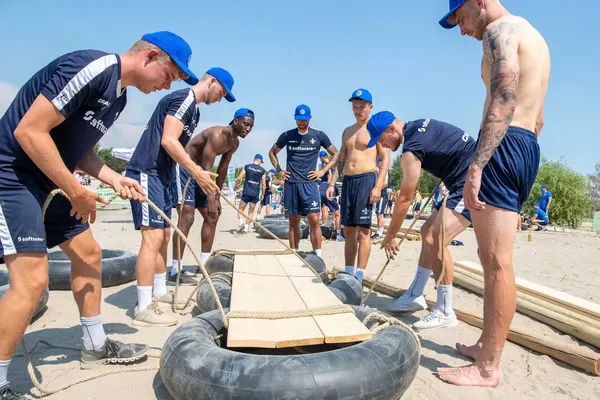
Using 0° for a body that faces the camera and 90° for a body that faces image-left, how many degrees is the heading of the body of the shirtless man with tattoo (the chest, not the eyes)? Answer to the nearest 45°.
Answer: approximately 90°

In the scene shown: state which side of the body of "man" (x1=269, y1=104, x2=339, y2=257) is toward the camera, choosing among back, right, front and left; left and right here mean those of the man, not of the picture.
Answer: front

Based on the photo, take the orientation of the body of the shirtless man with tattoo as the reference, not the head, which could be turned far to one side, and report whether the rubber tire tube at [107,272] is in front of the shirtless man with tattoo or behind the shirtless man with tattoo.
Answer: in front

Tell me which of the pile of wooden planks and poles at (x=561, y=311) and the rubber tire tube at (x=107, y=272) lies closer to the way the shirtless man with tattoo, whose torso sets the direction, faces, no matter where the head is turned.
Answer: the rubber tire tube

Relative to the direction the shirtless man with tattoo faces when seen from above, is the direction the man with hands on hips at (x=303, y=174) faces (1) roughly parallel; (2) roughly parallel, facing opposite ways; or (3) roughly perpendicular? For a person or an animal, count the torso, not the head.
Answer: roughly perpendicular

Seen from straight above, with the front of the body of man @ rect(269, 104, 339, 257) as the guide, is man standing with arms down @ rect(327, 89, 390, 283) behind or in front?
in front

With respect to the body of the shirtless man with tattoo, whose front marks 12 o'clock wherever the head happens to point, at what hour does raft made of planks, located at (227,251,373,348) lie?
The raft made of planks is roughly at 12 o'clock from the shirtless man with tattoo.

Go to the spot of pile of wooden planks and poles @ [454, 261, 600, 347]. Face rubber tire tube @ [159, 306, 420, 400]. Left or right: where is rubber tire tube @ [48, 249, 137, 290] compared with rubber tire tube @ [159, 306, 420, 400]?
right

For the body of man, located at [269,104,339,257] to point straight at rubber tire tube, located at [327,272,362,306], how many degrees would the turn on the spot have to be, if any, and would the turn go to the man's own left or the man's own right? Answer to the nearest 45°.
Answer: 0° — they already face it

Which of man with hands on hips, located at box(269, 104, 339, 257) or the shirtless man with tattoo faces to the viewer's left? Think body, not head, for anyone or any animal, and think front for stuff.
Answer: the shirtless man with tattoo

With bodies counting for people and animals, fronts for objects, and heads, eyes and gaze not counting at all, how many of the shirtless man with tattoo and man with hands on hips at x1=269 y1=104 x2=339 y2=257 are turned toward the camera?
1

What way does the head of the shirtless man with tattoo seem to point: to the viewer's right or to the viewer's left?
to the viewer's left

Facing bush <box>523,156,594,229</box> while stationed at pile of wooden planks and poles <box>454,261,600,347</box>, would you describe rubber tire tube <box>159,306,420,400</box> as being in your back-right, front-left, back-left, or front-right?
back-left

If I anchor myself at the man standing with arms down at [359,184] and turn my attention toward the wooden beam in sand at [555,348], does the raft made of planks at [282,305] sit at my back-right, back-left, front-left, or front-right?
front-right

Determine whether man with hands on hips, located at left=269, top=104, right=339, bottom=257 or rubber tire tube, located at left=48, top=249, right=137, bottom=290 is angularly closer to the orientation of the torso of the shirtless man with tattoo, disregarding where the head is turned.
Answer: the rubber tire tube

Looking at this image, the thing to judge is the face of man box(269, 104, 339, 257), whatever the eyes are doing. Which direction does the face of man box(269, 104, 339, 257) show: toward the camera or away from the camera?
toward the camera

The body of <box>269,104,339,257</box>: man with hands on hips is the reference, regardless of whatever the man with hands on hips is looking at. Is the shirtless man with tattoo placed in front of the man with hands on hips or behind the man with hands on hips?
in front
